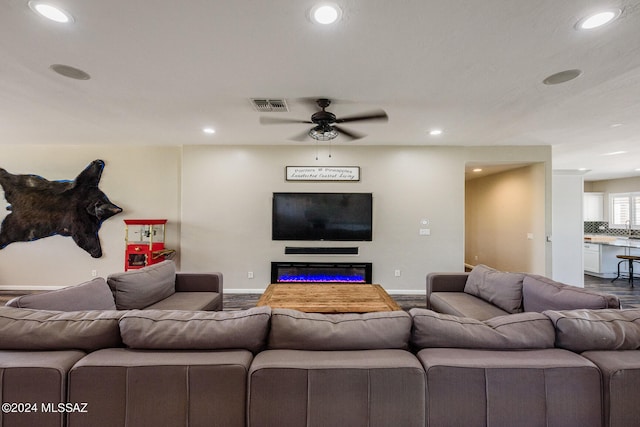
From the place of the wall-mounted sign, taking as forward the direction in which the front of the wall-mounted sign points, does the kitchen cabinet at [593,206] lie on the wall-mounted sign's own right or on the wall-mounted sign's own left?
on the wall-mounted sign's own left

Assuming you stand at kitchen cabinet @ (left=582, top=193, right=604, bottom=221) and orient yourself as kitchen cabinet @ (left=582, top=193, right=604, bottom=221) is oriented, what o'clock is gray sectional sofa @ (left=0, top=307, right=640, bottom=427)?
The gray sectional sofa is roughly at 12 o'clock from the kitchen cabinet.

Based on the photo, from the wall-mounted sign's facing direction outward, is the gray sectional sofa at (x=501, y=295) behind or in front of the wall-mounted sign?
in front

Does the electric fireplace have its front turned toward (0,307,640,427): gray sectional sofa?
yes

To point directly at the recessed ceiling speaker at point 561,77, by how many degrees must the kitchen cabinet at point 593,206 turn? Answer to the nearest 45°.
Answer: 0° — it already faces it

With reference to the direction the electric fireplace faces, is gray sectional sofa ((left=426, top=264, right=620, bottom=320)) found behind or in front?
in front

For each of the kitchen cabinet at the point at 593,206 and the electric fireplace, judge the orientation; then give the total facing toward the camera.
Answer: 2

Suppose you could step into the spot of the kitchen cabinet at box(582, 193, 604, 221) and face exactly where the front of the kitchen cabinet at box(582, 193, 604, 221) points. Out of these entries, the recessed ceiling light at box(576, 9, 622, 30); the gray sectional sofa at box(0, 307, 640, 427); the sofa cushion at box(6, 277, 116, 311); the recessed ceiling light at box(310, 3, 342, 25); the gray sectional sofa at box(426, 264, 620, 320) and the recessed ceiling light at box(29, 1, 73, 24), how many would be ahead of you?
6

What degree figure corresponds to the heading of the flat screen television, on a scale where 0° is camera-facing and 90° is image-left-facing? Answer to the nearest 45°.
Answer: approximately 0°

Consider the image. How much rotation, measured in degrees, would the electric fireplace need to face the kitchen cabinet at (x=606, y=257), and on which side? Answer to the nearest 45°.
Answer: approximately 90° to its left
